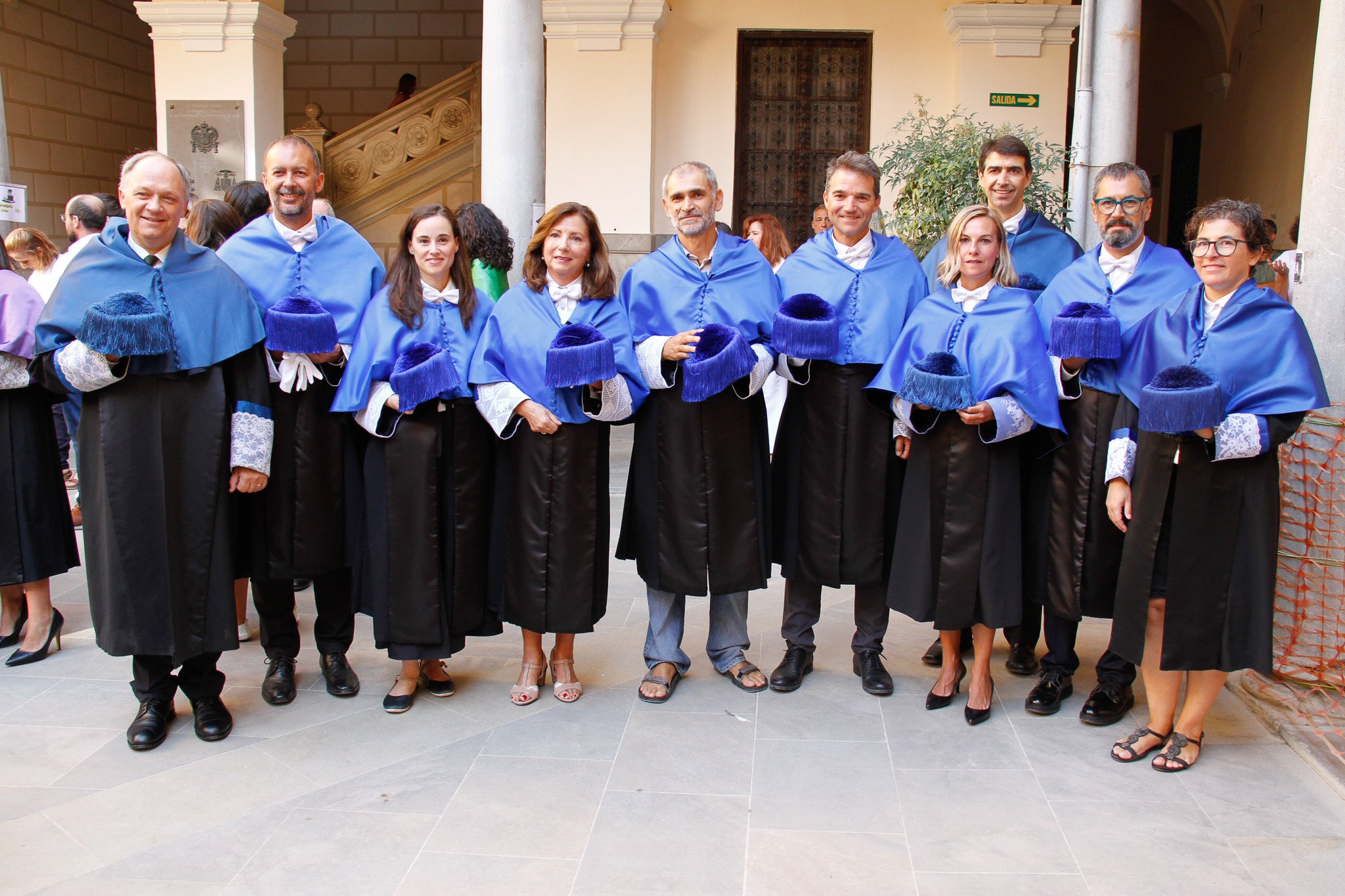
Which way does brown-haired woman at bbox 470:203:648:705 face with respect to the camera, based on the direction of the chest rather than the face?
toward the camera

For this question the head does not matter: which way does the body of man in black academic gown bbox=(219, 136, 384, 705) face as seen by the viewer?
toward the camera

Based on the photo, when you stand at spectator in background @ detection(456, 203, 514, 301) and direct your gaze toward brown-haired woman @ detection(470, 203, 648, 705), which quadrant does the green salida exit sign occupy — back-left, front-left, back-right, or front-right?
back-left

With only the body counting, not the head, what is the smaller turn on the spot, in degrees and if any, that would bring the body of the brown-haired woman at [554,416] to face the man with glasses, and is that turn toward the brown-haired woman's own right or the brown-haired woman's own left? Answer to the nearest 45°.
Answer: approximately 90° to the brown-haired woman's own left

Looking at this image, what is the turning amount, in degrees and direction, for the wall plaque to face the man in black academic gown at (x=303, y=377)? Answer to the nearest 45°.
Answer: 0° — it already faces them

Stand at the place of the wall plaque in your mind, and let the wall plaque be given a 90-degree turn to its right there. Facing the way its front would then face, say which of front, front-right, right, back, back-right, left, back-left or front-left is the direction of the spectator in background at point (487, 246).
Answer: left

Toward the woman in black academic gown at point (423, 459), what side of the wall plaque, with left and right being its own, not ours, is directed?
front

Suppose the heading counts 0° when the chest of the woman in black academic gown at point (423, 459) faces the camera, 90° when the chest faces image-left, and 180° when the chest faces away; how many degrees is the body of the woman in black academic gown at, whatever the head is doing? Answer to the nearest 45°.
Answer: approximately 0°

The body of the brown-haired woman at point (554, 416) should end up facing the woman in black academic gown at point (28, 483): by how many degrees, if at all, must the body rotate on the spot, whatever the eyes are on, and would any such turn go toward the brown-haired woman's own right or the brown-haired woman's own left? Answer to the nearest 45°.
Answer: approximately 90° to the brown-haired woman's own right

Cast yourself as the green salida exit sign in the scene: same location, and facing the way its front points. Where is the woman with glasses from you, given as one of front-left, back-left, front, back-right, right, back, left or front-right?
front

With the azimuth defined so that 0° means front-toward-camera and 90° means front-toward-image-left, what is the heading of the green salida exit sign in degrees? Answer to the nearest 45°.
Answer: approximately 0°

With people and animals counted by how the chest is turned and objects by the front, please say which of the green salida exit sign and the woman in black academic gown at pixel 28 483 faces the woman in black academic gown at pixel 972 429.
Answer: the green salida exit sign

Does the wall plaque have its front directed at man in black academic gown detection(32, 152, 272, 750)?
yes

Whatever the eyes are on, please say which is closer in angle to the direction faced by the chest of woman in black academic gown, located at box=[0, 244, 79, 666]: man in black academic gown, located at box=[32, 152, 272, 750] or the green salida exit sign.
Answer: the man in black academic gown
